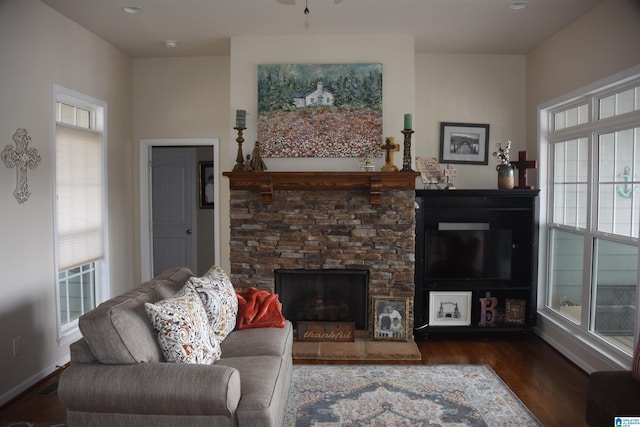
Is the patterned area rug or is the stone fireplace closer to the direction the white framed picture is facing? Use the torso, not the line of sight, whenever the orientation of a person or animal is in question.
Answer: the patterned area rug

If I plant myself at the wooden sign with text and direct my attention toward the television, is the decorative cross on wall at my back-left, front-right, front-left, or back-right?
back-right

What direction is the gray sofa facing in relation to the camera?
to the viewer's right

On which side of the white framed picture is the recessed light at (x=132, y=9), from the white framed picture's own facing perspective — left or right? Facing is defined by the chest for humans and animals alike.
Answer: on its right
